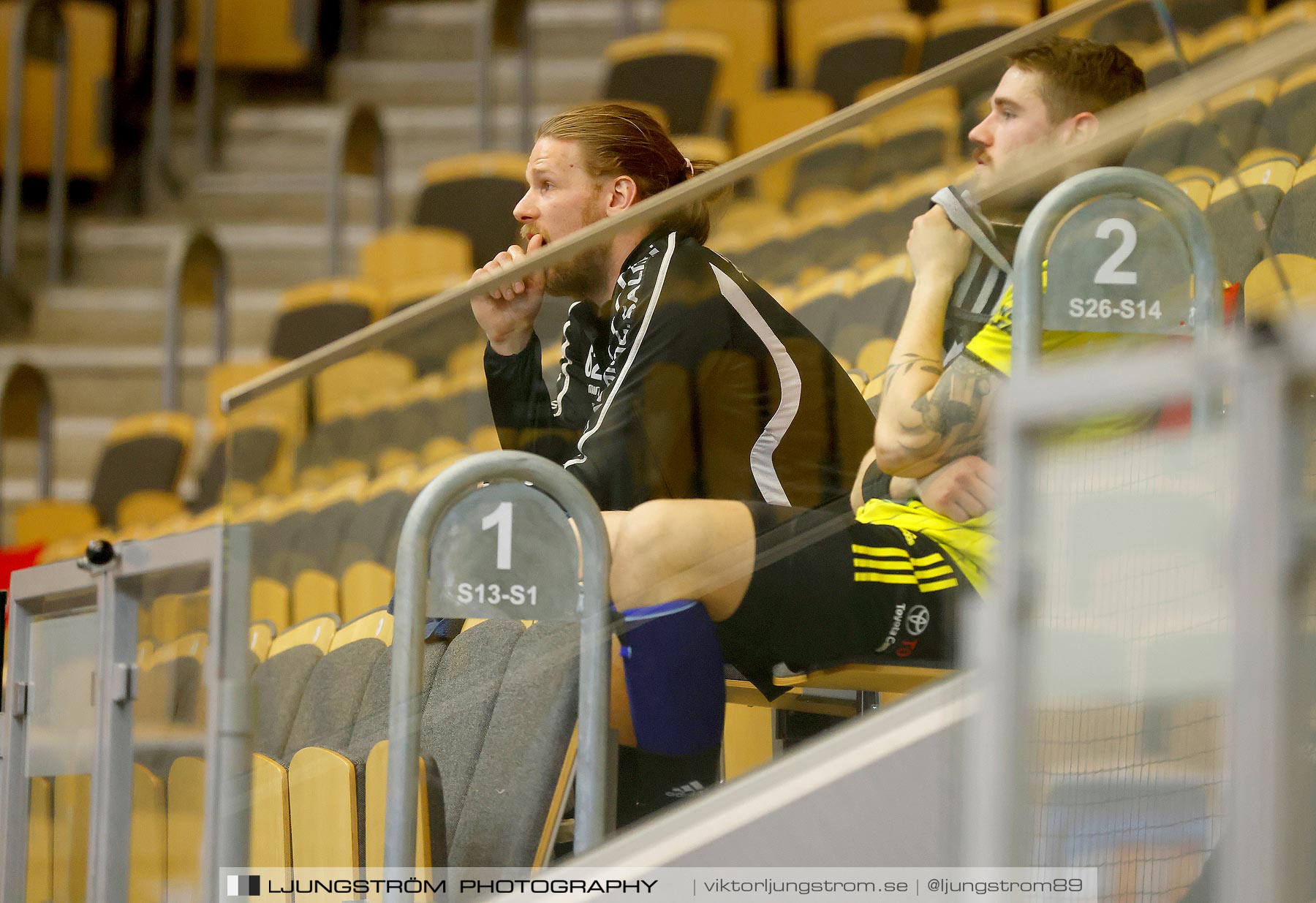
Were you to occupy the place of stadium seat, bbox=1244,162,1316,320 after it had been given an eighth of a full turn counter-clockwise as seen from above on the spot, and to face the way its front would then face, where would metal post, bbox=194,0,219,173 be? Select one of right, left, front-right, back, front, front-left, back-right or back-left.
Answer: back-right

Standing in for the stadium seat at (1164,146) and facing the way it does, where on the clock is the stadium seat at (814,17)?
the stadium seat at (814,17) is roughly at 4 o'clock from the stadium seat at (1164,146).

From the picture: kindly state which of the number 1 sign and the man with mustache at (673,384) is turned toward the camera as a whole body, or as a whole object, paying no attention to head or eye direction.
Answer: the number 1 sign

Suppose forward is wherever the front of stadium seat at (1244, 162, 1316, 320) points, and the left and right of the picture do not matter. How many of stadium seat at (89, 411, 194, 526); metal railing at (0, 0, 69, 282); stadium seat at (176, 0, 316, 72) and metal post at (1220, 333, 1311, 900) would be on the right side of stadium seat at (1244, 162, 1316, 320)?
3

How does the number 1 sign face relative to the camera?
toward the camera

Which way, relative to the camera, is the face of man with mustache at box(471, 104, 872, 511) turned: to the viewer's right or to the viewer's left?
to the viewer's left

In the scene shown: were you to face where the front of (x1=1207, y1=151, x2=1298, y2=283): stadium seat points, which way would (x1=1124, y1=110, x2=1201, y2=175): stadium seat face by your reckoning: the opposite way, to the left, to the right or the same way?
the same way

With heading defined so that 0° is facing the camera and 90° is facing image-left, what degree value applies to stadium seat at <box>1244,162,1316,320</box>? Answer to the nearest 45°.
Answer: approximately 45°

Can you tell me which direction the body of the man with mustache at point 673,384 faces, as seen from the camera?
to the viewer's left

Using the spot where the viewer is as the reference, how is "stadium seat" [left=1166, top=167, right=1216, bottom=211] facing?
facing the viewer and to the left of the viewer

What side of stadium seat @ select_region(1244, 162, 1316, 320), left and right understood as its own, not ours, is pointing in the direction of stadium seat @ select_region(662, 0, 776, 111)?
right

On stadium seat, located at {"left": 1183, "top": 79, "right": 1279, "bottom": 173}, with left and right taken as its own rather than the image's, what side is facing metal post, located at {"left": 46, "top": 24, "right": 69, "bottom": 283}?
right

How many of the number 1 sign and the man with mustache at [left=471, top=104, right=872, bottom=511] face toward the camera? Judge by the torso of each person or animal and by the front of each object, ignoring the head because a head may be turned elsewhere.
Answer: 1

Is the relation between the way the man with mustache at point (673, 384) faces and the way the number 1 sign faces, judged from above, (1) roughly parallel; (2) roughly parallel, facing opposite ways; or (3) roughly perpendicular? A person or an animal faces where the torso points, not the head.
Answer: roughly perpendicular
